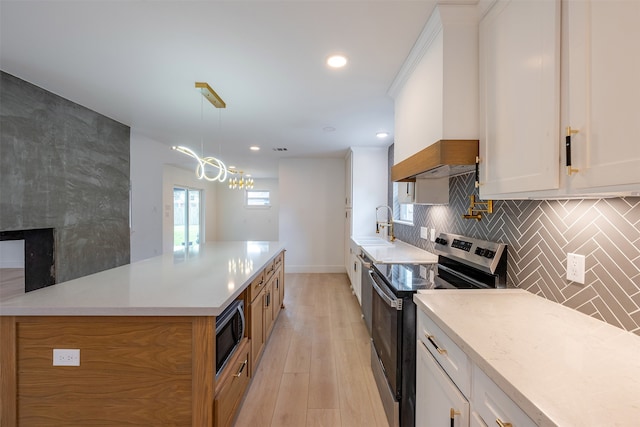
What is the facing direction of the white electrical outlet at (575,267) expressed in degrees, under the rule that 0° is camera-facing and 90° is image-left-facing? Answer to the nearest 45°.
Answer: approximately 45°

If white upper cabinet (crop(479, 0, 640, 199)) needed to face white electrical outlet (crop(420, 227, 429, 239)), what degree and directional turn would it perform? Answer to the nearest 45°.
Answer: approximately 90° to its right

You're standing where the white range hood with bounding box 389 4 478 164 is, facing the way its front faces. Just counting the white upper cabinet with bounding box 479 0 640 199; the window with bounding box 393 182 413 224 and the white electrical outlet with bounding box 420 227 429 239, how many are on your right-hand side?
2

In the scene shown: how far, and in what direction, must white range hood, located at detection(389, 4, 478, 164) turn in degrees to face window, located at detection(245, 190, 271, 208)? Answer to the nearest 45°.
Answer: approximately 45° to its right

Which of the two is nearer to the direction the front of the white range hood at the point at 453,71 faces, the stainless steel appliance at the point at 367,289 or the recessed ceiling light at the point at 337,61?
the recessed ceiling light

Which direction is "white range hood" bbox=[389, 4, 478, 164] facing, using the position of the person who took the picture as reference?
facing to the left of the viewer

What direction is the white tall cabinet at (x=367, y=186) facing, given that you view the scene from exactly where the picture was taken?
facing to the left of the viewer

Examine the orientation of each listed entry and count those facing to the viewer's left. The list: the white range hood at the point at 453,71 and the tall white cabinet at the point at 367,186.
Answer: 2
